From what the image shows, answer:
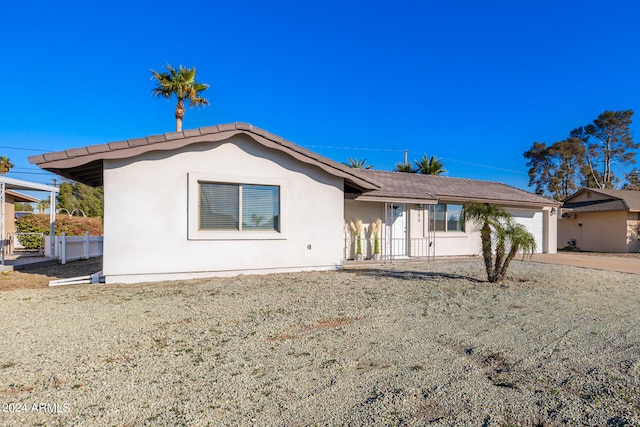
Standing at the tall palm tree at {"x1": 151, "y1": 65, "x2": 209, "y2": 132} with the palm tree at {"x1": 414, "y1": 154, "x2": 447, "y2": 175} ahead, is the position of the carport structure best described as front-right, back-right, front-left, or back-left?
back-right

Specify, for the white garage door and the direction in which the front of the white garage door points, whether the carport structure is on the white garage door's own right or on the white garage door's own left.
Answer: on the white garage door's own right

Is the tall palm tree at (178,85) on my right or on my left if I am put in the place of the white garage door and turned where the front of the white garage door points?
on my right

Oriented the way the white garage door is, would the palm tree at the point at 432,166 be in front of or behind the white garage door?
behind

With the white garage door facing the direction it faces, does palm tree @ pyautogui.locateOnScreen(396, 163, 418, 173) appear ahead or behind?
behind

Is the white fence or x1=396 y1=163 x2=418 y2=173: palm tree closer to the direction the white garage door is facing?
the white fence

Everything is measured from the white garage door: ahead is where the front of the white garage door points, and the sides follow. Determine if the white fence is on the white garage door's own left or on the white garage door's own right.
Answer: on the white garage door's own right

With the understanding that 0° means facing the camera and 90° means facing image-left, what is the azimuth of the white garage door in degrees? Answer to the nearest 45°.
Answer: approximately 0°

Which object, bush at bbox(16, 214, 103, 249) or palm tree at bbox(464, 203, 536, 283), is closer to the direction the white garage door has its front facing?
the palm tree

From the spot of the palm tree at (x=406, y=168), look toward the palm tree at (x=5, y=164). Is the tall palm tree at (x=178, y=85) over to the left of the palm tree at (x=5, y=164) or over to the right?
left

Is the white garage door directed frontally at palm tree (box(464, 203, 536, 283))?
yes
